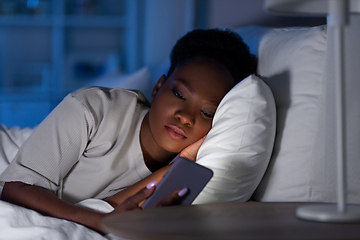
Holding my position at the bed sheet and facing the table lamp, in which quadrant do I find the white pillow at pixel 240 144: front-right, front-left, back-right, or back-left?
front-left

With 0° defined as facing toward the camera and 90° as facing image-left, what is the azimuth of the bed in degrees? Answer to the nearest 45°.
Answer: approximately 90°
